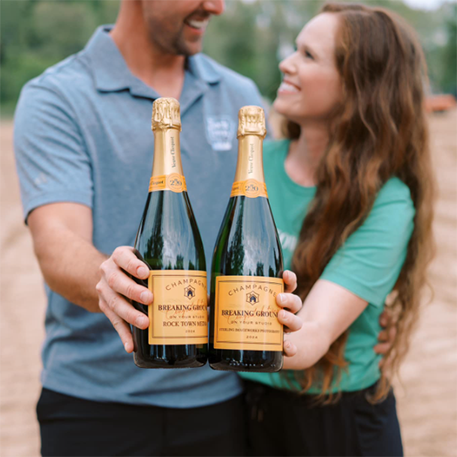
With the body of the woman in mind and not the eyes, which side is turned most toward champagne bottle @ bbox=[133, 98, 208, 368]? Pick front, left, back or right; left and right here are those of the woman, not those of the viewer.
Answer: front

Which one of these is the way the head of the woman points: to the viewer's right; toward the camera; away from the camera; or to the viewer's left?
to the viewer's left

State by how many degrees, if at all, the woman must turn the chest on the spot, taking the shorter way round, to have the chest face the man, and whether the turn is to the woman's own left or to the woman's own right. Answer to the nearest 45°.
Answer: approximately 45° to the woman's own right

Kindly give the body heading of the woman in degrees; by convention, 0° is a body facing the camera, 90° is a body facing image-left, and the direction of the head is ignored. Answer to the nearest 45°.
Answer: approximately 45°
